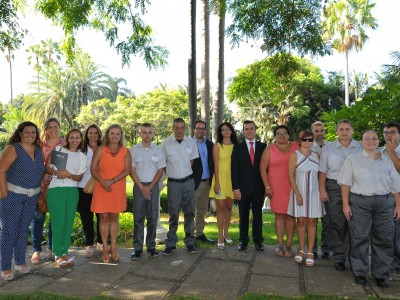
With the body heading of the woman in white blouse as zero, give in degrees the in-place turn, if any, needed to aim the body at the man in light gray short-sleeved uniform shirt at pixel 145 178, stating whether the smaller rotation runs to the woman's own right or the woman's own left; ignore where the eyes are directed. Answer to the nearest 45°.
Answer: approximately 90° to the woman's own left

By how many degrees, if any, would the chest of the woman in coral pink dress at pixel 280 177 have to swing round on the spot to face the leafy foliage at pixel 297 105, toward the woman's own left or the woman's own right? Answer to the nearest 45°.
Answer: approximately 180°

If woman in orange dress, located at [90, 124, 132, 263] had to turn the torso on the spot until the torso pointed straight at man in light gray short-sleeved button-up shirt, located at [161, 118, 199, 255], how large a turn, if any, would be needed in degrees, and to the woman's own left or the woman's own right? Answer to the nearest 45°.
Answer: approximately 90° to the woman's own left

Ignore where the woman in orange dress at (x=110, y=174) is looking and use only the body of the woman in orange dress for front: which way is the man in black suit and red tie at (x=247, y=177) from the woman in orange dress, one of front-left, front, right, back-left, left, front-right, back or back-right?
left

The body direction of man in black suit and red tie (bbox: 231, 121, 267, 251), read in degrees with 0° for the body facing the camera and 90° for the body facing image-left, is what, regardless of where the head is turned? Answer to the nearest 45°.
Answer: approximately 0°

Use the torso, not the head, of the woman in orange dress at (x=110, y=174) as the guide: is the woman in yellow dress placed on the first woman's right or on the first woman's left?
on the first woman's left

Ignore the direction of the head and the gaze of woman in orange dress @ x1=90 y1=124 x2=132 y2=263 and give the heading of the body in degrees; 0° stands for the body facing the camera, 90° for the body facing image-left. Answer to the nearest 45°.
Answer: approximately 0°

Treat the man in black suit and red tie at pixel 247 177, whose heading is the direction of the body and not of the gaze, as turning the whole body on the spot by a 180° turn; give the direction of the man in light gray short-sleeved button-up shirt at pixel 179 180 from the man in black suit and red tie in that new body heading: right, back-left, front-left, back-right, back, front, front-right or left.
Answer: left

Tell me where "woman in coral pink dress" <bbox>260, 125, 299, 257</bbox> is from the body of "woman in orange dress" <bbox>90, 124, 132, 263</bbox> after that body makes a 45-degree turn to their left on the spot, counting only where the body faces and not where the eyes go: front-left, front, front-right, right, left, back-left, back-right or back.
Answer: front-left

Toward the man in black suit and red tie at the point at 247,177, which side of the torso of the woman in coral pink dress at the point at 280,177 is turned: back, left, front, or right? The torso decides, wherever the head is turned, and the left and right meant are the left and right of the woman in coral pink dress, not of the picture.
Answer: right

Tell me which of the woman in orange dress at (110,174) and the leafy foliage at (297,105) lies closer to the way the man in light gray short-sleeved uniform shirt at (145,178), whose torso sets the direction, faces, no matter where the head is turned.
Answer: the woman in orange dress
